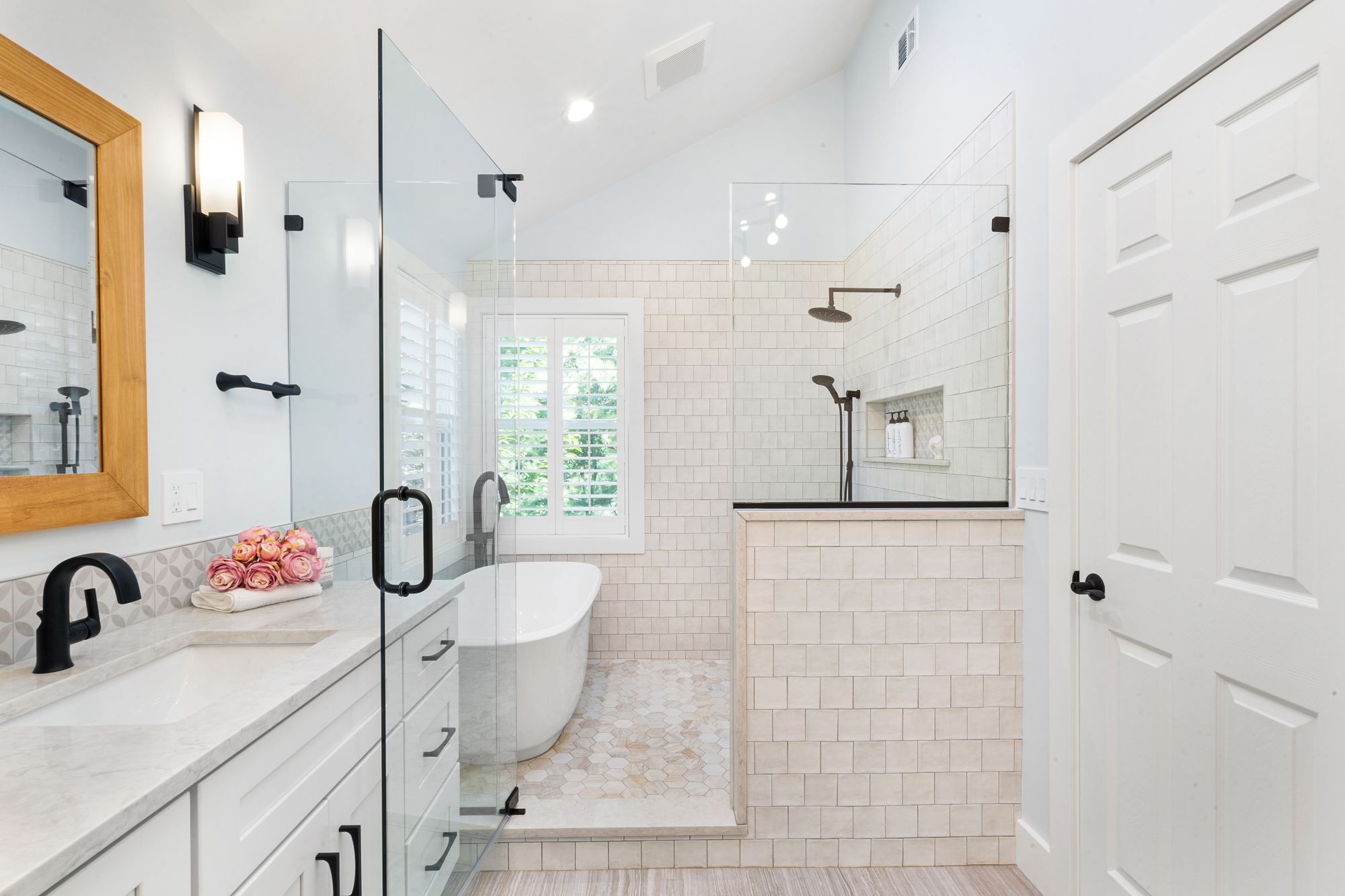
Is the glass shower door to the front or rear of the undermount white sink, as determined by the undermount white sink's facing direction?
to the front

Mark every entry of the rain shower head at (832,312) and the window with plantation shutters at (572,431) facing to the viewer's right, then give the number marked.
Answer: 0

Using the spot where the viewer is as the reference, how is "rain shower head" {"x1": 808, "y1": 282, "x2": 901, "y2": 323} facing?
facing to the left of the viewer

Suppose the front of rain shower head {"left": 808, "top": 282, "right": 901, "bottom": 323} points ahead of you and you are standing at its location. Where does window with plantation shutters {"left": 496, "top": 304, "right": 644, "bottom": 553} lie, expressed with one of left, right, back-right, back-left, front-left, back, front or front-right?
front-right

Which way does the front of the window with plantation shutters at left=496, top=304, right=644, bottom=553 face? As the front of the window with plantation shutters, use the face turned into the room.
toward the camera

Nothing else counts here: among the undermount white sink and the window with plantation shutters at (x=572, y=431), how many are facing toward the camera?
1

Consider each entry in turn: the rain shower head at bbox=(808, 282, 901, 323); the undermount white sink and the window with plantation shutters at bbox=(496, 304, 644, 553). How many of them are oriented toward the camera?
1

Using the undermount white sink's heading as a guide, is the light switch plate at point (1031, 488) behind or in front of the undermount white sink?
in front

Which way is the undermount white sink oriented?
to the viewer's right

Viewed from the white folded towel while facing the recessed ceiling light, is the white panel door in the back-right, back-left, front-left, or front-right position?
front-right

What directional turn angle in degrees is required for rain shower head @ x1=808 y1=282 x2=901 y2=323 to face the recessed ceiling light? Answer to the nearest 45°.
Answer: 0° — it already faces it

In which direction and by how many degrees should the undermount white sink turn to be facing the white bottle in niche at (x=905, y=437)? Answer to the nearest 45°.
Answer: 0° — it already faces it
